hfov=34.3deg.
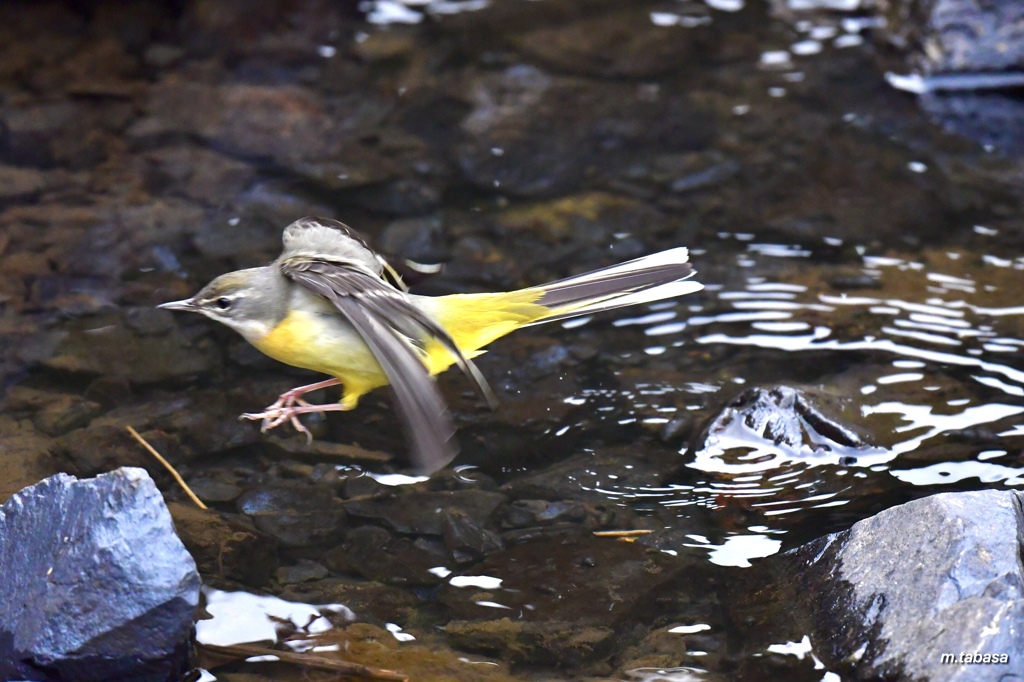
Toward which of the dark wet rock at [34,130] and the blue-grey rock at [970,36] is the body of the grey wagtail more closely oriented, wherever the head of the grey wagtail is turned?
the dark wet rock

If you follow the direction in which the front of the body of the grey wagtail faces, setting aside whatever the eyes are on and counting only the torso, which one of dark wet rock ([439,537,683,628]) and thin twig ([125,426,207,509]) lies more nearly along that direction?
the thin twig

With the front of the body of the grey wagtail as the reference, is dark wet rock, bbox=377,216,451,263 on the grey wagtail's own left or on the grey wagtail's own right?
on the grey wagtail's own right

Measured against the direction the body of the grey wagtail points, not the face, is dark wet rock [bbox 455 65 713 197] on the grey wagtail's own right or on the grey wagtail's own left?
on the grey wagtail's own right

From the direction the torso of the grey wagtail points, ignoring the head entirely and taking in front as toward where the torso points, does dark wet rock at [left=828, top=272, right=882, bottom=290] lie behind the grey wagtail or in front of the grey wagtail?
behind

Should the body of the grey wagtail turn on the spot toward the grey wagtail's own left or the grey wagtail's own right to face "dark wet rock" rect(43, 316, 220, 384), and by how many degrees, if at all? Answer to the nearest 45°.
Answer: approximately 45° to the grey wagtail's own right

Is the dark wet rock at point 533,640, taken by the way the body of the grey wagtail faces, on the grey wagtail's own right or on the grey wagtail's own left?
on the grey wagtail's own left

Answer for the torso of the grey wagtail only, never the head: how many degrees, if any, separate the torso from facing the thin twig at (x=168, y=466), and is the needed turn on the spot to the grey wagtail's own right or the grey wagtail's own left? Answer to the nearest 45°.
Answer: approximately 45° to the grey wagtail's own left

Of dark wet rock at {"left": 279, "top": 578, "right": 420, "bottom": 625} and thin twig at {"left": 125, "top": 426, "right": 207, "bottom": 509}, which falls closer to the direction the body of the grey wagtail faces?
the thin twig

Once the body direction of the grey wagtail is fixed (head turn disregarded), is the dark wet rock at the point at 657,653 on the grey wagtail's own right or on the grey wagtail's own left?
on the grey wagtail's own left

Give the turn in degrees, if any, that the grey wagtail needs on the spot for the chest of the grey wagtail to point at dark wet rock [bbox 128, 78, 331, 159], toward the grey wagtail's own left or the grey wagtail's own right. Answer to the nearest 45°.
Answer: approximately 90° to the grey wagtail's own right

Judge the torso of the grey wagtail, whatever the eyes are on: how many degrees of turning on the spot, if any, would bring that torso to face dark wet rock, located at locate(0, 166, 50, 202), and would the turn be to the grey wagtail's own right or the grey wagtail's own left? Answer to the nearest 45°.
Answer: approximately 45° to the grey wagtail's own right

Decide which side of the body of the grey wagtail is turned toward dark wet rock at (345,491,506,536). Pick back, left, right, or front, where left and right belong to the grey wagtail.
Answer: left

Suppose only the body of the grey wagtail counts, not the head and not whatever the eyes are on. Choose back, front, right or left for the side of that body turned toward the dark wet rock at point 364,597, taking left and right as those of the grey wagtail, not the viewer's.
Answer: left

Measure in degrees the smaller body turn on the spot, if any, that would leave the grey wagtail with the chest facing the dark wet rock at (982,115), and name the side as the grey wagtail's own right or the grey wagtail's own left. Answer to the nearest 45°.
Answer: approximately 135° to the grey wagtail's own right

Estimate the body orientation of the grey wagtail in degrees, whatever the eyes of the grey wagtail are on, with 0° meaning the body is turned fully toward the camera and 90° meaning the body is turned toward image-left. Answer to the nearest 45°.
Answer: approximately 90°

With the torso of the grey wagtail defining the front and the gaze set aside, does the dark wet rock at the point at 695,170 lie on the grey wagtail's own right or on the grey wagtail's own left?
on the grey wagtail's own right

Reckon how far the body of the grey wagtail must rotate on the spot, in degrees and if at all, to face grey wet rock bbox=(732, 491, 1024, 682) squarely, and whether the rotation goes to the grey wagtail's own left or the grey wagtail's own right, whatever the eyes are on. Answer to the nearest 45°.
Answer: approximately 135° to the grey wagtail's own left
